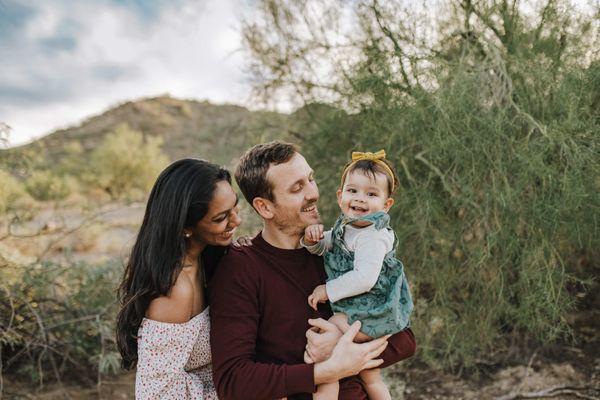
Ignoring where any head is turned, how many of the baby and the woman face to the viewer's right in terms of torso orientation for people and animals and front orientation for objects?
1

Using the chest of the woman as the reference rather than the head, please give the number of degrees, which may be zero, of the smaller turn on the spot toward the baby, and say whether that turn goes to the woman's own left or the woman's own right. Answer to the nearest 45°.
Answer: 0° — they already face them

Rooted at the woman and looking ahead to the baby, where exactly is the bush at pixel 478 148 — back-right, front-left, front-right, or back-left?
front-left

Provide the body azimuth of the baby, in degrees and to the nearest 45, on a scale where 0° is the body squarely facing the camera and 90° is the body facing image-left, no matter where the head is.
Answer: approximately 45°

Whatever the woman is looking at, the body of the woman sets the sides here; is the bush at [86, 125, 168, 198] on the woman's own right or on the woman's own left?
on the woman's own left

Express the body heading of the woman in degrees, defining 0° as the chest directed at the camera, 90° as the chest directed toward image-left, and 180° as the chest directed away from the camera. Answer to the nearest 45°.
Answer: approximately 270°

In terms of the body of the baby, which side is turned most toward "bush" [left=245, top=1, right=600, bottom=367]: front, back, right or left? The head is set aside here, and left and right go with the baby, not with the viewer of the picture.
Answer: back

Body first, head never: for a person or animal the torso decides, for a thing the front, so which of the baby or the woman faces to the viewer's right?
the woman

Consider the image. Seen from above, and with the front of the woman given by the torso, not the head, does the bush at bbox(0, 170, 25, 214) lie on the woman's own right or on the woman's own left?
on the woman's own left

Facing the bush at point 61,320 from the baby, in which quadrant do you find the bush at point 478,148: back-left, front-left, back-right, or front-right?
front-right

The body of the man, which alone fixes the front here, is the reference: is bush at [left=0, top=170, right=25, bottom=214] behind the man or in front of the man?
behind
